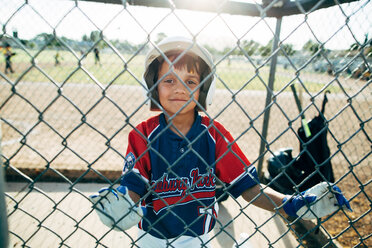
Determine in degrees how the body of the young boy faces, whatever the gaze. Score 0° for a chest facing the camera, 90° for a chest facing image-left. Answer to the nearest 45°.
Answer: approximately 0°

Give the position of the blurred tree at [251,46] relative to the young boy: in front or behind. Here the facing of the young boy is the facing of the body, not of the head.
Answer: behind

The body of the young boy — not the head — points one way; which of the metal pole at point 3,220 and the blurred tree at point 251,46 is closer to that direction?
the metal pole

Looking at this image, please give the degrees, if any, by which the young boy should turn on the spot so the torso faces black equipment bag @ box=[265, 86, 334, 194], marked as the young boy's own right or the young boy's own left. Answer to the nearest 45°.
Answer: approximately 135° to the young boy's own left

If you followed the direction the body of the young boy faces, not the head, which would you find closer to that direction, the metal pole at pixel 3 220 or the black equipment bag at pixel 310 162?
the metal pole
